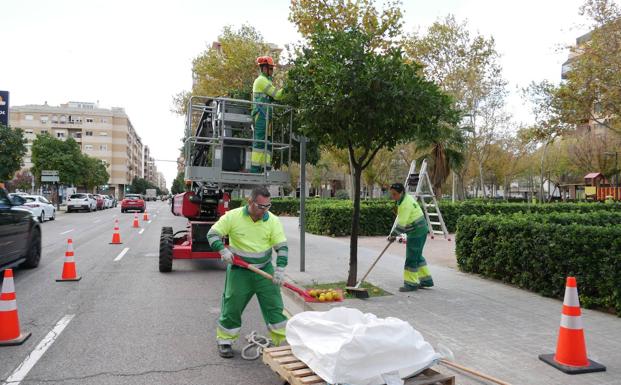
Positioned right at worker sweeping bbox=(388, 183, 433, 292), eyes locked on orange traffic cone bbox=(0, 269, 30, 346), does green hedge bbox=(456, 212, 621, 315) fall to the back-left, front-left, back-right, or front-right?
back-left

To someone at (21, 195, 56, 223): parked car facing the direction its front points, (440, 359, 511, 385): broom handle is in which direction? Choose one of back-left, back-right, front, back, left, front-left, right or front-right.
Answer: back-right

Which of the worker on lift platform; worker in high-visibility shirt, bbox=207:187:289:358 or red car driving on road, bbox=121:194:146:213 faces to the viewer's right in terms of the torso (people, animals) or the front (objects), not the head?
the worker on lift platform

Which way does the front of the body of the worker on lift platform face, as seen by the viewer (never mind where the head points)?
to the viewer's right

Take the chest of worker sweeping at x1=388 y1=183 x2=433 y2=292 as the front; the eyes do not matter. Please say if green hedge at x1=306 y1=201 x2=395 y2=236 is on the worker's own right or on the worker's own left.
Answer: on the worker's own right

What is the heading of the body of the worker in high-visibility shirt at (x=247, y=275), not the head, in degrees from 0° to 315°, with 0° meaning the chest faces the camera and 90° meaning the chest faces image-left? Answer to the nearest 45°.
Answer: approximately 0°

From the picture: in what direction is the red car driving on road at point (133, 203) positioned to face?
away from the camera

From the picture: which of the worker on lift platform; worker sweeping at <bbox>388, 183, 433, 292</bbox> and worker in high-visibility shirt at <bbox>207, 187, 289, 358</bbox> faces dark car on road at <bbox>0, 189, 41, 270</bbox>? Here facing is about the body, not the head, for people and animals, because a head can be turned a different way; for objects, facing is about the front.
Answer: the worker sweeping

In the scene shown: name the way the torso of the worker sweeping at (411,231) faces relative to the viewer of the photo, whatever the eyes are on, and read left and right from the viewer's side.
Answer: facing to the left of the viewer

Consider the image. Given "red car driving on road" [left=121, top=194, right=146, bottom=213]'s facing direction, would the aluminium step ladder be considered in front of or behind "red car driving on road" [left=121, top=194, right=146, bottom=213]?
behind

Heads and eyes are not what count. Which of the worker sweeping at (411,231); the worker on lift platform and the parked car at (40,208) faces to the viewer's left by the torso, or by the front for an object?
the worker sweeping

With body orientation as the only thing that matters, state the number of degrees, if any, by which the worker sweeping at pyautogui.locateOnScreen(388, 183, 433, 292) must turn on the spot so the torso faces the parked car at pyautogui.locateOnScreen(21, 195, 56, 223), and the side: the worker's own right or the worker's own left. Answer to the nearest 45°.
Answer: approximately 45° to the worker's own right

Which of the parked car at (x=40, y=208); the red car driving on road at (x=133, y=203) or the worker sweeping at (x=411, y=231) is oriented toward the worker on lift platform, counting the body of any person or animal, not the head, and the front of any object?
the worker sweeping

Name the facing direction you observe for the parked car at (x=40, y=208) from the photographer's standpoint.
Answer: facing away from the viewer and to the right of the viewer

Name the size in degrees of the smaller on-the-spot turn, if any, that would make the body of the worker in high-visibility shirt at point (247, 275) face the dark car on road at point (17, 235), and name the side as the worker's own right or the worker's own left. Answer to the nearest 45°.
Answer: approximately 135° to the worker's own right

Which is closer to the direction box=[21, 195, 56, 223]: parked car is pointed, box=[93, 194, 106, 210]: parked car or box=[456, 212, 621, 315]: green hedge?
the parked car
